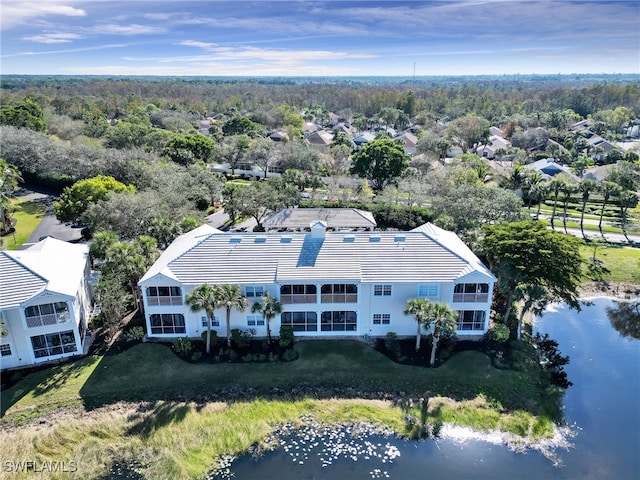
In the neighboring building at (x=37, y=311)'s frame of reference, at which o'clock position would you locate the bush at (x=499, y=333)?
The bush is roughly at 10 o'clock from the neighboring building.

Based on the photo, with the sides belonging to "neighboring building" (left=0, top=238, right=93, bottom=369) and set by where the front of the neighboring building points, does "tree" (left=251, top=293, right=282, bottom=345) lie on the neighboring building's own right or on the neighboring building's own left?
on the neighboring building's own left

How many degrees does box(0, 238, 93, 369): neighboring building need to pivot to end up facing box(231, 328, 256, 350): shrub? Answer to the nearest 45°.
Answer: approximately 45° to its left

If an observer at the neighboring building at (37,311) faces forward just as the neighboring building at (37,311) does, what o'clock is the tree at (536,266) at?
The tree is roughly at 10 o'clock from the neighboring building.

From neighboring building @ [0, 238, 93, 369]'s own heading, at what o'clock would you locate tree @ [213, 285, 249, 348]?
The tree is roughly at 10 o'clock from the neighboring building.

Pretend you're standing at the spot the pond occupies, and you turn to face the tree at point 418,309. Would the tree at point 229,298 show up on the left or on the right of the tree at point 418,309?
left

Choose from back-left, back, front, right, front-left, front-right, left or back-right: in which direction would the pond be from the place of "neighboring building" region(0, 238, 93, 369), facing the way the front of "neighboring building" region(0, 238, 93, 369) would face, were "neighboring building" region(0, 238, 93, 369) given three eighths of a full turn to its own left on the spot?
right

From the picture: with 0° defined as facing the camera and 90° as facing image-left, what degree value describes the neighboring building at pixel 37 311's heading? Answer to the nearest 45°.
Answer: approximately 0°

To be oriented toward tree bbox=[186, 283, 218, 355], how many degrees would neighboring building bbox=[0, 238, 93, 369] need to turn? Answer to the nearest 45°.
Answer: approximately 45° to its left
